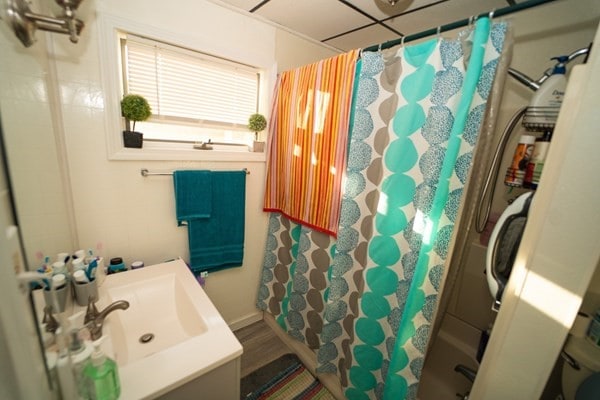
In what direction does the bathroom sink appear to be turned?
to the viewer's right

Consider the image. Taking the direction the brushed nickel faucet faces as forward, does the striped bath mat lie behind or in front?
in front

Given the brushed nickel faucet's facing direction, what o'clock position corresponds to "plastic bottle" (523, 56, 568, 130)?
The plastic bottle is roughly at 1 o'clock from the brushed nickel faucet.

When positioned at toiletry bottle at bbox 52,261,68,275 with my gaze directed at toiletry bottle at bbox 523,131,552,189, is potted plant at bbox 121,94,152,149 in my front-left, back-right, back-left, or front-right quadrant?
front-left

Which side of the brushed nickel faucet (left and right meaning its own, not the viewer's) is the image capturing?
right

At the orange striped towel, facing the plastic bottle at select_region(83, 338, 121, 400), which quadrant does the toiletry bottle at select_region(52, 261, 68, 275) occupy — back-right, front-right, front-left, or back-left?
front-right

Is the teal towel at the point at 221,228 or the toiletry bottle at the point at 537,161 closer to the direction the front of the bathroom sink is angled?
the toiletry bottle

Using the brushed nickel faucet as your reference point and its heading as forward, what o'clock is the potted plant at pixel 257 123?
The potted plant is roughly at 11 o'clock from the brushed nickel faucet.

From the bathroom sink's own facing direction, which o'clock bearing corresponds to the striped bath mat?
The striped bath mat is roughly at 12 o'clock from the bathroom sink.

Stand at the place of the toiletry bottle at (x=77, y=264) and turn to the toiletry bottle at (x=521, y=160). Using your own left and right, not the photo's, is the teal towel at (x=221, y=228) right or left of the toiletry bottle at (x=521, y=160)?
left
